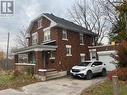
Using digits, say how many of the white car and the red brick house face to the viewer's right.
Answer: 0

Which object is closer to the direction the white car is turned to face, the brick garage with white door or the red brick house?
the red brick house

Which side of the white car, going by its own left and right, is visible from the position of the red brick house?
right

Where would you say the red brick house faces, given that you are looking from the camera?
facing the viewer and to the left of the viewer

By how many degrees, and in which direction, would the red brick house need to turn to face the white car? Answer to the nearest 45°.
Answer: approximately 90° to its left
